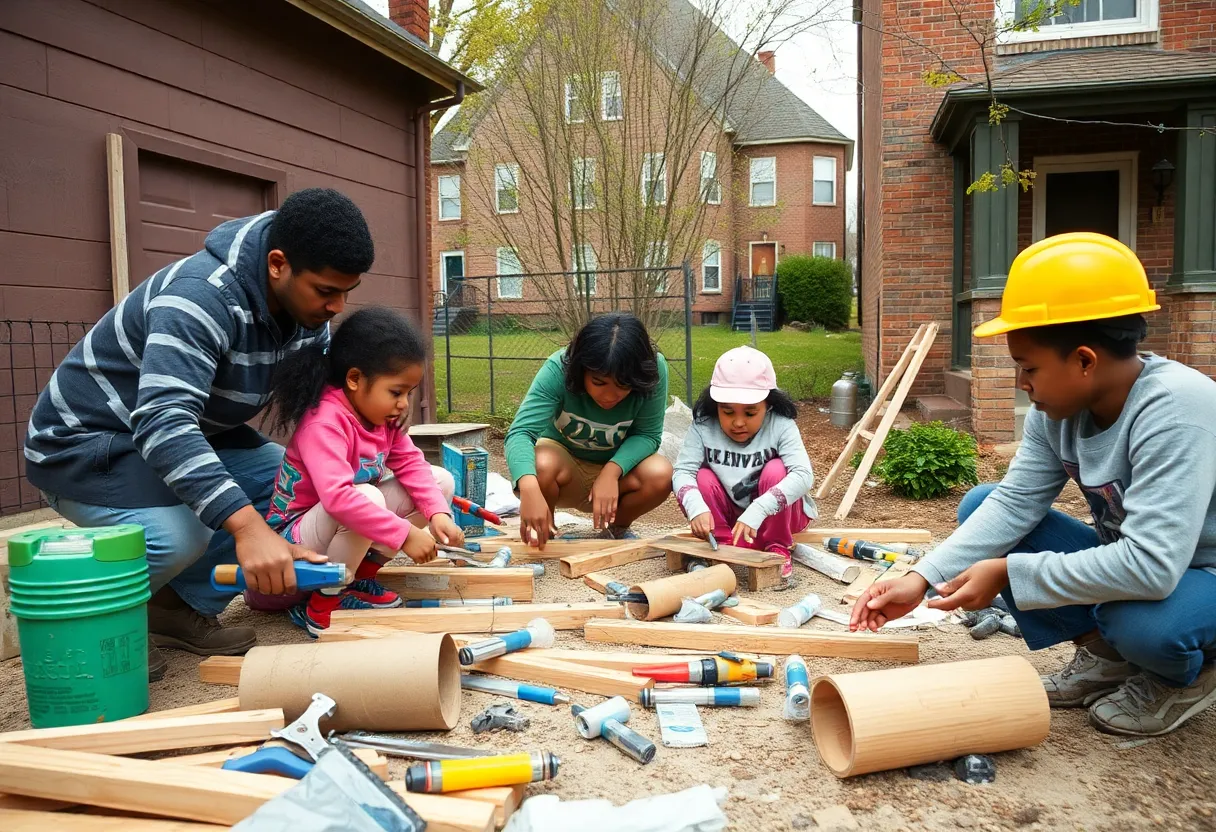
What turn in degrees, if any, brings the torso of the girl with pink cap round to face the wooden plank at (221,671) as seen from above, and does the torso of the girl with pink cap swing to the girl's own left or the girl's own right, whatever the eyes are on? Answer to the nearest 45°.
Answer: approximately 45° to the girl's own right

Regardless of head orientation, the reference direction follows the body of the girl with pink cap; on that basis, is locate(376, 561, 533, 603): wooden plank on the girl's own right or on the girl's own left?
on the girl's own right

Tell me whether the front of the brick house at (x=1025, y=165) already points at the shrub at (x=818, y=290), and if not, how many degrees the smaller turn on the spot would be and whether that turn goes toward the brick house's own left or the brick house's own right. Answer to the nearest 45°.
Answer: approximately 180°

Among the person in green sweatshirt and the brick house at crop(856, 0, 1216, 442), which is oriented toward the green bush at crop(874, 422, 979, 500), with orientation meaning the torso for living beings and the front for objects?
the brick house

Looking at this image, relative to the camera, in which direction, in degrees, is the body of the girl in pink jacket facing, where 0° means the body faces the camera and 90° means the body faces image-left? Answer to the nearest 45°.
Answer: approximately 315°

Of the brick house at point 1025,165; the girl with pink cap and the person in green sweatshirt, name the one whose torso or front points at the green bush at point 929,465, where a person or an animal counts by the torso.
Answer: the brick house
